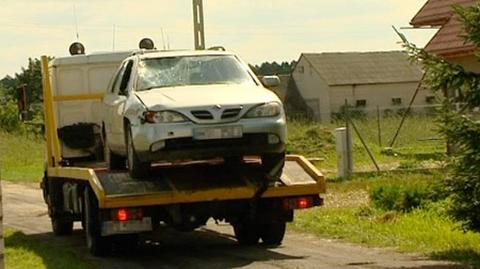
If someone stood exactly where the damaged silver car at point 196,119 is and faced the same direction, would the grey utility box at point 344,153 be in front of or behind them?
behind

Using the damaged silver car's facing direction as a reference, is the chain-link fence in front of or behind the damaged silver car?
behind

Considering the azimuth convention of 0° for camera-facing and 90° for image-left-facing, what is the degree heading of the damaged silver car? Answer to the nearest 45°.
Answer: approximately 0°

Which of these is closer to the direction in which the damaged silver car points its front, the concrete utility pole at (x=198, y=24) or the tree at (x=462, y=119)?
the tree

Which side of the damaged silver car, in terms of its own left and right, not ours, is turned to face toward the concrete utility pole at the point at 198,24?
back

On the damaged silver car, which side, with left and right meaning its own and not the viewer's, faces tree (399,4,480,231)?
left
